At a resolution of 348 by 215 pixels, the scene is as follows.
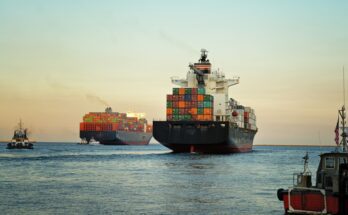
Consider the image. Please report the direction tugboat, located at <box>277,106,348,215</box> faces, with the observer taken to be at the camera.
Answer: facing to the left of the viewer
